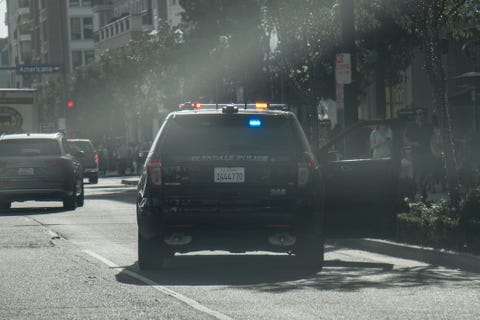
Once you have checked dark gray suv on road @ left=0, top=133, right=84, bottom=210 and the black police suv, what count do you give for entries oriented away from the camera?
2

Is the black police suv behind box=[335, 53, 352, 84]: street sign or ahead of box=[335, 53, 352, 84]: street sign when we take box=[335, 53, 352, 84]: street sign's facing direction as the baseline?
ahead

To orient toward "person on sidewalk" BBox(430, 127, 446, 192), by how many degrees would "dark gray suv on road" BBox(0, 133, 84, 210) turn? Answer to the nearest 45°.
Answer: approximately 90° to its right

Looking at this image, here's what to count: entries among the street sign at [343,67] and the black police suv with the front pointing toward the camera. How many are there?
1

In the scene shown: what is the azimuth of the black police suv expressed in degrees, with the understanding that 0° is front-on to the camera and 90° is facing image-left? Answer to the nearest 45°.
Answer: approximately 180°

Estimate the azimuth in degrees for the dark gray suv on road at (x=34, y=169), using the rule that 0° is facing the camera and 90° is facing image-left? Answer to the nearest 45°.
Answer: approximately 180°

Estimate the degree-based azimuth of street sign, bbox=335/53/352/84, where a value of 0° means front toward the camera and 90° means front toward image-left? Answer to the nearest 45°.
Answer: approximately 0°
